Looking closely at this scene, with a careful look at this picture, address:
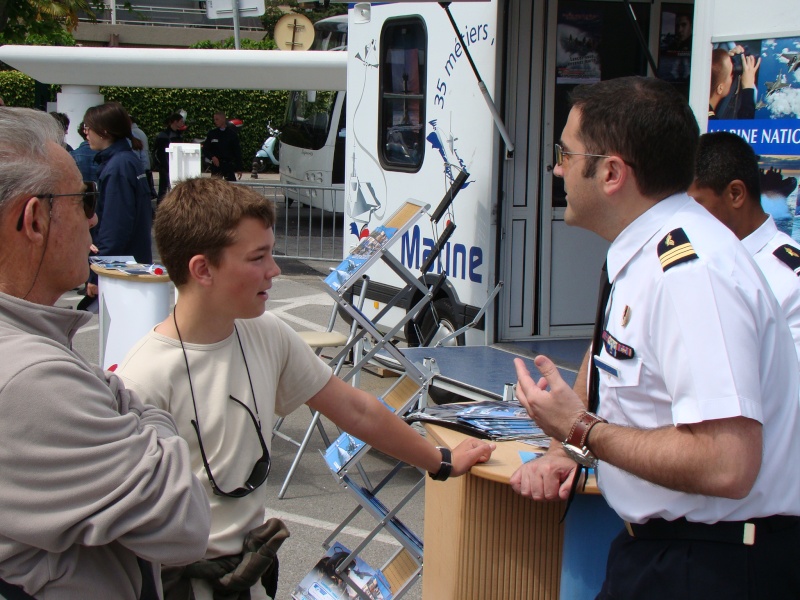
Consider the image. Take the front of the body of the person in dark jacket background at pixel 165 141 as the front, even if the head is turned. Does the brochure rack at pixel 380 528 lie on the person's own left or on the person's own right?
on the person's own right

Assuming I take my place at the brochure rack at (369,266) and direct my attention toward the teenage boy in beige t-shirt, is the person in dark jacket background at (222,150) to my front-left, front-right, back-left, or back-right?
back-right

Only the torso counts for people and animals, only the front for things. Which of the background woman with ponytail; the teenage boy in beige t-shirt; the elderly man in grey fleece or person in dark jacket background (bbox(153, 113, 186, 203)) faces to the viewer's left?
the background woman with ponytail

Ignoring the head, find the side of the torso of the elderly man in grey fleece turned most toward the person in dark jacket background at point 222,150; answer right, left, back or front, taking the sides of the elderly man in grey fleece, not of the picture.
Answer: left

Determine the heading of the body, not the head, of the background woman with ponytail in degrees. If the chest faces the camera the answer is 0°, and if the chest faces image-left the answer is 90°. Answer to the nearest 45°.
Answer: approximately 90°

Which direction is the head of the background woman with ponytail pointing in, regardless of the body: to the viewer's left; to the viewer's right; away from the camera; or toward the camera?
to the viewer's left

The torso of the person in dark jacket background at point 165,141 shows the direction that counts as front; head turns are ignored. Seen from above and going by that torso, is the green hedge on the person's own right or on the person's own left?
on the person's own left

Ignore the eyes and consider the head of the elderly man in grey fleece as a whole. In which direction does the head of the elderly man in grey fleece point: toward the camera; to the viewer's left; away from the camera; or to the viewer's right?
to the viewer's right

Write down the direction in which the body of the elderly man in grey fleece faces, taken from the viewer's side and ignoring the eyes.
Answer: to the viewer's right
